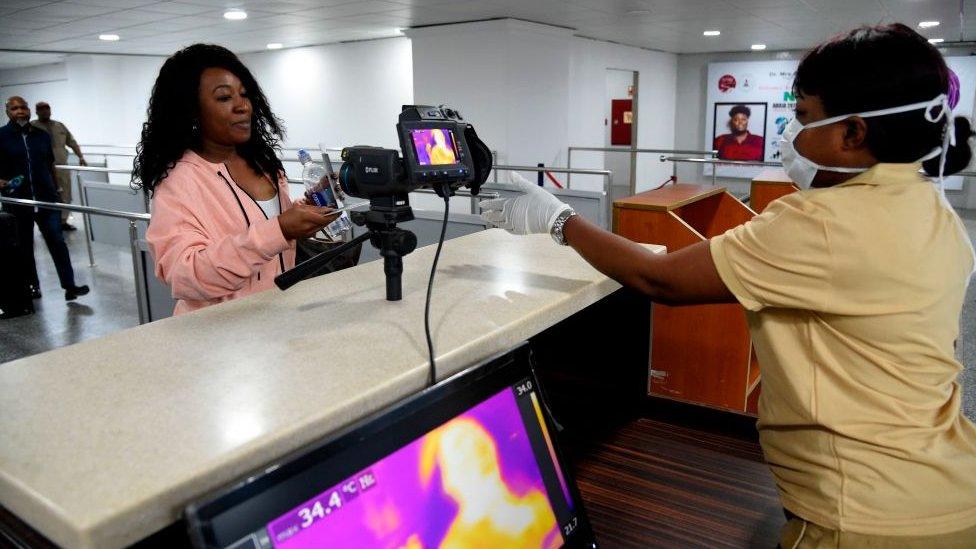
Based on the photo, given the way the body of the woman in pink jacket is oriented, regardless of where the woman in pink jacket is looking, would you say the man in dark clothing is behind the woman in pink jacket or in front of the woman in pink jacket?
behind

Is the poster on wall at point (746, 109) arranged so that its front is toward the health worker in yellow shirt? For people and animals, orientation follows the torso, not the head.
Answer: yes

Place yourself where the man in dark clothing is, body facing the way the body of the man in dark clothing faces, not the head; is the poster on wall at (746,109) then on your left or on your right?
on your left

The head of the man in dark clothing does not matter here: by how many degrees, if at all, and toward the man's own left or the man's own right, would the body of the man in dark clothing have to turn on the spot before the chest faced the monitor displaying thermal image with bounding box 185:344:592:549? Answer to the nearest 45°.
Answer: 0° — they already face it

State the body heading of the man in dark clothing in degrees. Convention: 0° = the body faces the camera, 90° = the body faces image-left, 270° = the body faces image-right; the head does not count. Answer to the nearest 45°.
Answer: approximately 0°

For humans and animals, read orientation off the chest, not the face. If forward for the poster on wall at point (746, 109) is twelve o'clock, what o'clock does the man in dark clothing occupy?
The man in dark clothing is roughly at 1 o'clock from the poster on wall.

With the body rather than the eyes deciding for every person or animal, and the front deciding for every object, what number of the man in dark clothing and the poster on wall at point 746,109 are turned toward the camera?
2
